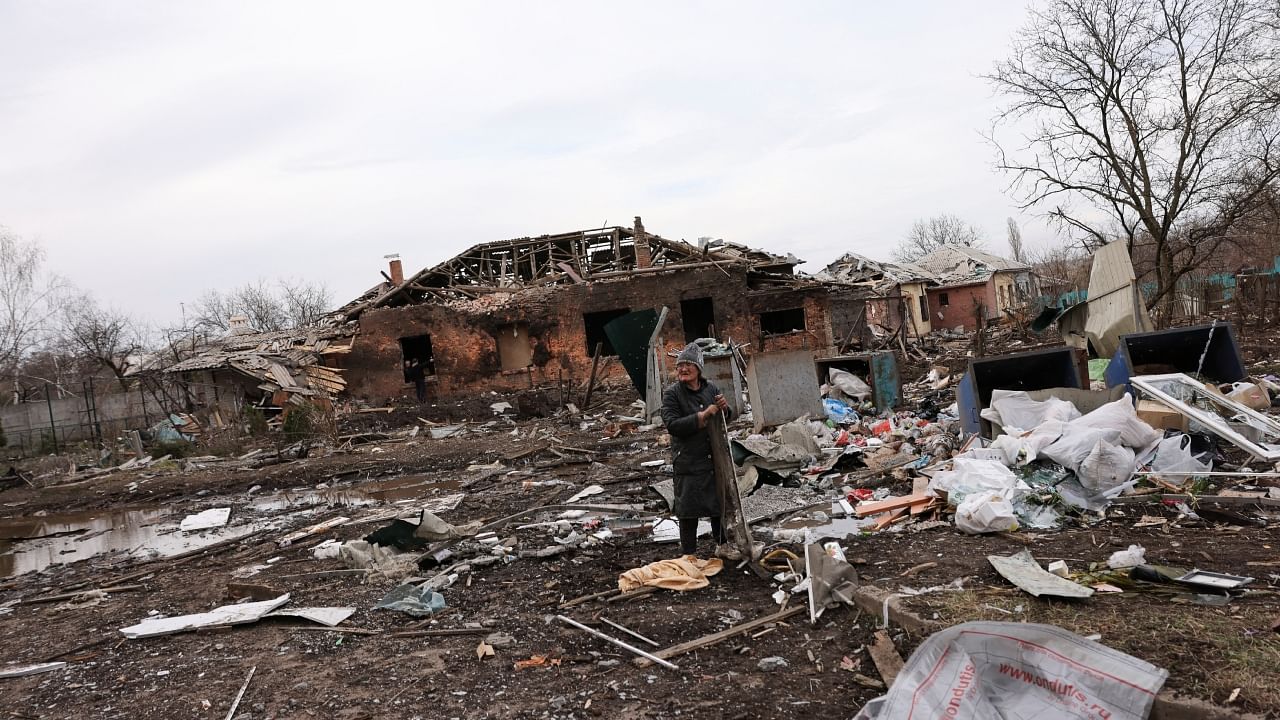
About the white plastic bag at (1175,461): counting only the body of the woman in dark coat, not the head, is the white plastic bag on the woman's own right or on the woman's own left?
on the woman's own left

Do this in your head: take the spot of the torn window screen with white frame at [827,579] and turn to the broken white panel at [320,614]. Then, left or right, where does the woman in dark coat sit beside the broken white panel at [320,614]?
right

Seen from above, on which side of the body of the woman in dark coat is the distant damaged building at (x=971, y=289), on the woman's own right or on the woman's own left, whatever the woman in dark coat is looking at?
on the woman's own left

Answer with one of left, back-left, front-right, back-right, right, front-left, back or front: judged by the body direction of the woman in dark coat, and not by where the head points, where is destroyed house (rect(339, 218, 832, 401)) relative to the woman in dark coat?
back-left

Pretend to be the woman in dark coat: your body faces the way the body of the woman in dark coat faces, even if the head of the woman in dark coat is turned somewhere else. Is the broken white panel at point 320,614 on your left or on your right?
on your right

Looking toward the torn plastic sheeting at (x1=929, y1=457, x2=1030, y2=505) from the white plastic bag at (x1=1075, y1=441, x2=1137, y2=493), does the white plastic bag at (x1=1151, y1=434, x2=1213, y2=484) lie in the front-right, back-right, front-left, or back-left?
back-right

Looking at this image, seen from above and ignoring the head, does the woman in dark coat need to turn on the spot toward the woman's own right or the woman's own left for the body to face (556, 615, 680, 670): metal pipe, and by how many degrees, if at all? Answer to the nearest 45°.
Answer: approximately 45° to the woman's own right

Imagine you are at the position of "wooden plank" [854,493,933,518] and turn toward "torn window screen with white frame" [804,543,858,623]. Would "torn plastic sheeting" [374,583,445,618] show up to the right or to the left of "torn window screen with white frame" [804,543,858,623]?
right

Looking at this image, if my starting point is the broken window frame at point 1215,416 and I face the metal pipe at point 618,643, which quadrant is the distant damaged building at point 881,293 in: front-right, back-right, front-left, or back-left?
back-right

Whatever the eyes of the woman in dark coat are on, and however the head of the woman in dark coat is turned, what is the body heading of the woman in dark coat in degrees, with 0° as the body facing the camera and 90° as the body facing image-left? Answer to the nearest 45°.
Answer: approximately 315°
